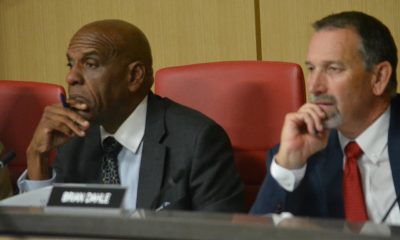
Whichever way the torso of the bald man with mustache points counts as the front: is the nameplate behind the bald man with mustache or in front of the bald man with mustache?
in front

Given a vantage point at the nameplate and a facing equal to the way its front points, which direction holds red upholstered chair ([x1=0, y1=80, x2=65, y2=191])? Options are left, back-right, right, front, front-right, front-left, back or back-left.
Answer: back

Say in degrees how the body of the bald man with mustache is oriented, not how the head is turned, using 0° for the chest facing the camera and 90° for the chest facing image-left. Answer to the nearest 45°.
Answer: approximately 45°

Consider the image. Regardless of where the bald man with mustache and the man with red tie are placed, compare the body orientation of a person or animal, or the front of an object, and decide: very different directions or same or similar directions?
same or similar directions

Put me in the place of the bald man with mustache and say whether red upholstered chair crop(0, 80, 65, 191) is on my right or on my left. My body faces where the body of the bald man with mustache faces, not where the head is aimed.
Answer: on my right

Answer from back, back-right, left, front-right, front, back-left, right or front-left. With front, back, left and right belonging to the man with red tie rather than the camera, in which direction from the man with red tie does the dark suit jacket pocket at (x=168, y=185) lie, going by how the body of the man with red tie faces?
front-right

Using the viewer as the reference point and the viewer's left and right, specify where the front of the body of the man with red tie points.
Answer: facing the viewer and to the left of the viewer

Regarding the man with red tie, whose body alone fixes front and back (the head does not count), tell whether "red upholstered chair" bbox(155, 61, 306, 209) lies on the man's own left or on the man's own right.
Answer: on the man's own right

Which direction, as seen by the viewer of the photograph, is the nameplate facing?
facing the viewer

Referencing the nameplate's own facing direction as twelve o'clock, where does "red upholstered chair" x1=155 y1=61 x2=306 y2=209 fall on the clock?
The red upholstered chair is roughly at 7 o'clock from the nameplate.

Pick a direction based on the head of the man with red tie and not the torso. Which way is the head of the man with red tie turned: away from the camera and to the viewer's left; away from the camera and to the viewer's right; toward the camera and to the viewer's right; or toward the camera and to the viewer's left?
toward the camera and to the viewer's left

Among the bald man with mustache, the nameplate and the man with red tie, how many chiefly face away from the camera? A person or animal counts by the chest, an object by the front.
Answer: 0
